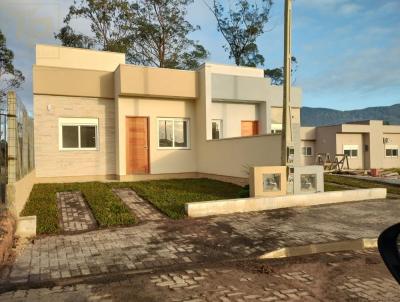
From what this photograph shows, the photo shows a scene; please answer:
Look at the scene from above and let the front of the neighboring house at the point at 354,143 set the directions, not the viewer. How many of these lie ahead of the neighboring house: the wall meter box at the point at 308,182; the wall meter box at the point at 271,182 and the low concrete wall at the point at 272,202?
3

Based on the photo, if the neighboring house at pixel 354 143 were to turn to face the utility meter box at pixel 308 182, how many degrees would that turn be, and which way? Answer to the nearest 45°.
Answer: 0° — it already faces it

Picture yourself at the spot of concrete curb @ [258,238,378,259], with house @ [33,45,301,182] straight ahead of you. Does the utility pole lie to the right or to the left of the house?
right

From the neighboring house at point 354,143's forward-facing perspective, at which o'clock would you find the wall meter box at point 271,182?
The wall meter box is roughly at 12 o'clock from the neighboring house.

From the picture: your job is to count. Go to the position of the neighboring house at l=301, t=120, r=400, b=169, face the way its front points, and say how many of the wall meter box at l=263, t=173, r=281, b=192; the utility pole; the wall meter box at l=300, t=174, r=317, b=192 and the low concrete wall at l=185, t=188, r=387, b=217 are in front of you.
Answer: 4

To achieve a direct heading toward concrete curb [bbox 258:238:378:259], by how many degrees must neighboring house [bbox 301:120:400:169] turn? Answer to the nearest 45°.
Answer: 0° — it already faces it

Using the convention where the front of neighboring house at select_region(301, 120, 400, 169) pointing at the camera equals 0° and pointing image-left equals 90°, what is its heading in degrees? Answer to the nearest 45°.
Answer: approximately 0°

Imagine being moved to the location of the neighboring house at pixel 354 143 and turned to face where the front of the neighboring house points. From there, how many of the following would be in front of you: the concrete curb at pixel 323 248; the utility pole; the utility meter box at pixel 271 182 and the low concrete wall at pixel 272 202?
4

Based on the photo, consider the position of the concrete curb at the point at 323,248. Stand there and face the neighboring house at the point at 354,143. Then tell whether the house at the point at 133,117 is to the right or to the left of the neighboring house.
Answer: left

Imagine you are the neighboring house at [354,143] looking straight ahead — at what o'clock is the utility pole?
The utility pole is roughly at 12 o'clock from the neighboring house.

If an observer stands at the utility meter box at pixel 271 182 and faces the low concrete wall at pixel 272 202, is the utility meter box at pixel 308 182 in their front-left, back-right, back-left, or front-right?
back-left

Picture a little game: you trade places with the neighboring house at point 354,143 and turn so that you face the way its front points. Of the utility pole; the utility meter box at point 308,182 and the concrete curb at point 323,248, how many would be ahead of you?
3

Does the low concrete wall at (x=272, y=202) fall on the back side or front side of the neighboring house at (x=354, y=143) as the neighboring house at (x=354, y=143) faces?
on the front side
